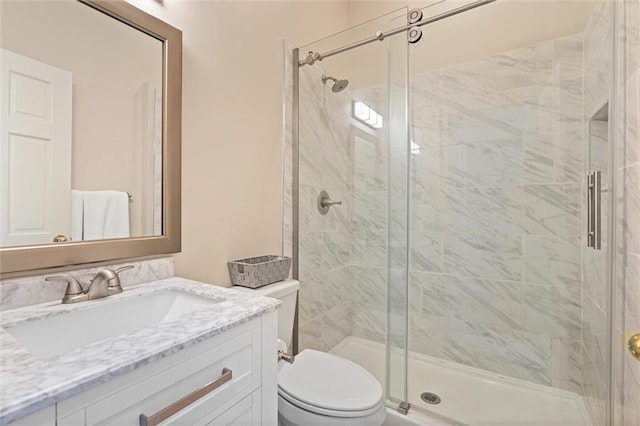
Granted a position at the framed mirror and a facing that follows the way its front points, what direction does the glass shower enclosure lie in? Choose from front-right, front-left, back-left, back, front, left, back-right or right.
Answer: front-left

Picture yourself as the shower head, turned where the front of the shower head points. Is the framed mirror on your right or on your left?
on your right

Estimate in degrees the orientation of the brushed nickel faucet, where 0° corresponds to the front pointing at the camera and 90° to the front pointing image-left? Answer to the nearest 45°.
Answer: approximately 315°

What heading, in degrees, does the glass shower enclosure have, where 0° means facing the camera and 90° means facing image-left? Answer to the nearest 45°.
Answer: approximately 45°

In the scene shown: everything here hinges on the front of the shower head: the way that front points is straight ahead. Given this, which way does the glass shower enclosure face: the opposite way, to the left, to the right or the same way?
to the right

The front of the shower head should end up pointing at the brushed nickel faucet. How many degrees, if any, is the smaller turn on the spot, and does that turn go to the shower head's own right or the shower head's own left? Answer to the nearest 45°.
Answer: approximately 90° to the shower head's own right
